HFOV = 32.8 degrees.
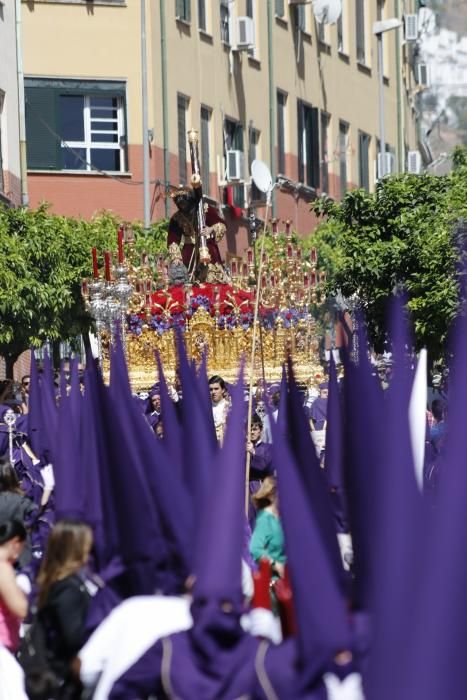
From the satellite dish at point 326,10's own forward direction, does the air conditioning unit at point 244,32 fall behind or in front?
in front

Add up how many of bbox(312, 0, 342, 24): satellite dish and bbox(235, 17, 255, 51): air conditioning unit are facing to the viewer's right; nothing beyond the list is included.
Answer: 0

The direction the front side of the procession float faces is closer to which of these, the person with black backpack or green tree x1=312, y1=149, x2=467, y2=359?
the person with black backpack

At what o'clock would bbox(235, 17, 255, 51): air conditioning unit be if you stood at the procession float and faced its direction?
The air conditioning unit is roughly at 6 o'clock from the procession float.

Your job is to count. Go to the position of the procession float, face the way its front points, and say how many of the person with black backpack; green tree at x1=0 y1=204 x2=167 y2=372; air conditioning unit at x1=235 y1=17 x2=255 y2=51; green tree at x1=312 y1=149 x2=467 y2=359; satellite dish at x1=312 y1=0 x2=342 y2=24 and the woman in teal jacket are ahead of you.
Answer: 2

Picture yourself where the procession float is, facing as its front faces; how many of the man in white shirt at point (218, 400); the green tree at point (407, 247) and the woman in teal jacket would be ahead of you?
2

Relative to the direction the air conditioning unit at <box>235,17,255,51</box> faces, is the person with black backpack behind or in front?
in front
